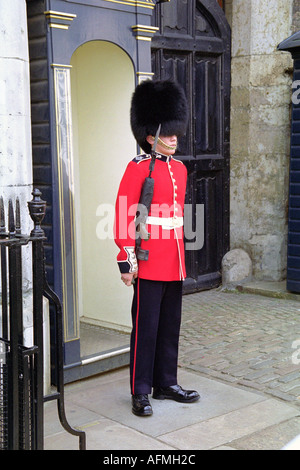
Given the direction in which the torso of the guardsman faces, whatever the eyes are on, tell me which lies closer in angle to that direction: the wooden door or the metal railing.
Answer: the metal railing

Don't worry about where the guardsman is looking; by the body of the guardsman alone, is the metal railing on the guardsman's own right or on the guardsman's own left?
on the guardsman's own right

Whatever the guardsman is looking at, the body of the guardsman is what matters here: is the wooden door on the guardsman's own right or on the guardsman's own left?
on the guardsman's own left

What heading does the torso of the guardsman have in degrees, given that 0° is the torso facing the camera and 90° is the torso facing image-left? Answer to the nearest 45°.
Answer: approximately 315°
